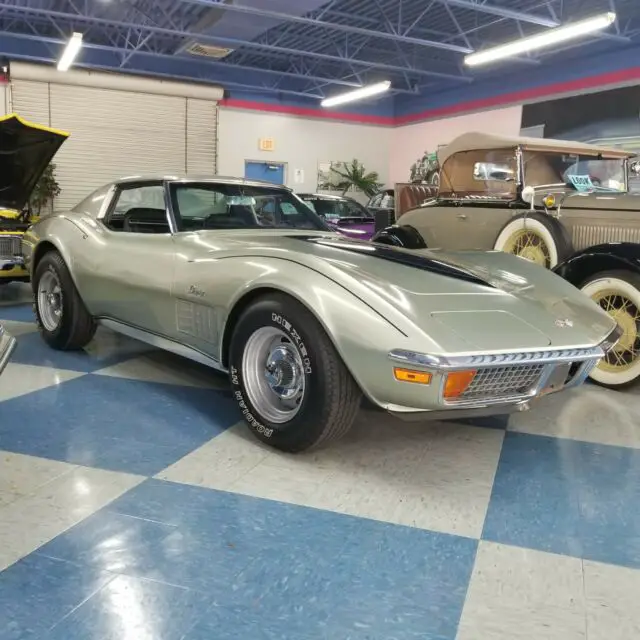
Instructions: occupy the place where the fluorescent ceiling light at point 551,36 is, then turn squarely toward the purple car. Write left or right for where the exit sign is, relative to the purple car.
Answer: right

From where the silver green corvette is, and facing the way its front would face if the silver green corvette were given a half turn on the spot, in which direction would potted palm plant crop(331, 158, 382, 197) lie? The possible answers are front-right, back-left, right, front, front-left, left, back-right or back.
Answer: front-right

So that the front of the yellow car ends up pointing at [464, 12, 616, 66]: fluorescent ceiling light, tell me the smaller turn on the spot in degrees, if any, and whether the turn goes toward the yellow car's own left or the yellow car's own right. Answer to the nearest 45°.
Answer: approximately 45° to the yellow car's own left

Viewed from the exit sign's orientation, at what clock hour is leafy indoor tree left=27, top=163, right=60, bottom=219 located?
The leafy indoor tree is roughly at 2 o'clock from the exit sign.

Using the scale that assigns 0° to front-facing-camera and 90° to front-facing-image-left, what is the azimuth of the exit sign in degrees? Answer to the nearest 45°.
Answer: approximately 0°

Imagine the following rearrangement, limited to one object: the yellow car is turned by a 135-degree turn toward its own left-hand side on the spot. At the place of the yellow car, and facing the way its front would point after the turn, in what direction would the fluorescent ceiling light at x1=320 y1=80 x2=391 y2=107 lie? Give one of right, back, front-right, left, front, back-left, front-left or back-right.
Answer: front-right

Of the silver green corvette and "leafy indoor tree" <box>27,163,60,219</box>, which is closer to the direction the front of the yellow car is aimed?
the silver green corvette

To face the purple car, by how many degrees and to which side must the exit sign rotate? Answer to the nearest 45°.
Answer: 0° — it already faces it

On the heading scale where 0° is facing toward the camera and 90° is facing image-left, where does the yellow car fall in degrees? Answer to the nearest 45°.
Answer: approximately 315°

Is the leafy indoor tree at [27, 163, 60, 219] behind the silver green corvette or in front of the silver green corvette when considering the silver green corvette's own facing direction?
behind
